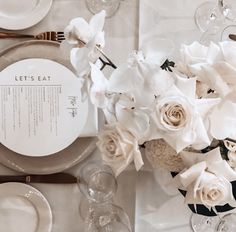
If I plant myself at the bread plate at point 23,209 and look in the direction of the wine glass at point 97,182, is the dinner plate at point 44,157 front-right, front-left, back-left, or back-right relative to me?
front-left

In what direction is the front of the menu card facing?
toward the camera
